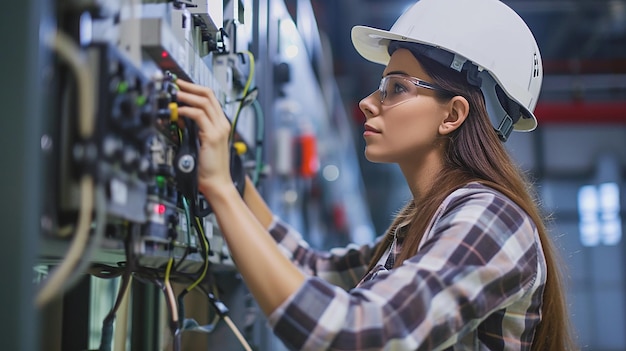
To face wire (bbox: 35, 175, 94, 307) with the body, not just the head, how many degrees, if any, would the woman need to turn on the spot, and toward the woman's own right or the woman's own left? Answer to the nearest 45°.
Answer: approximately 45° to the woman's own left

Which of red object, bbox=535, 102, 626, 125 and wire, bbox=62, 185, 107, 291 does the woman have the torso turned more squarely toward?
the wire

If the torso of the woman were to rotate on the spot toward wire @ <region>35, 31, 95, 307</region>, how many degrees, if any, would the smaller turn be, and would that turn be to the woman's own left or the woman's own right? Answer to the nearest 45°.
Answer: approximately 45° to the woman's own left

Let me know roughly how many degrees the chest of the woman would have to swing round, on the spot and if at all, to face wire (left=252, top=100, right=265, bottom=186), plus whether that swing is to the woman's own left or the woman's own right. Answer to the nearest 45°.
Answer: approximately 45° to the woman's own right

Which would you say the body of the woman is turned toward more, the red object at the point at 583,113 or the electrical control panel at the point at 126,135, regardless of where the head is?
the electrical control panel

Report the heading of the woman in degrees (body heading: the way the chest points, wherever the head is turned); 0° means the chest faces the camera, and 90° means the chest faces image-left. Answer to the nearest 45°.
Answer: approximately 90°

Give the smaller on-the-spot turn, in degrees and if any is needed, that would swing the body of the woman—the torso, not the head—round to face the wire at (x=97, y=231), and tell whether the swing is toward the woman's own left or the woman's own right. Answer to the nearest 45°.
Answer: approximately 45° to the woman's own left

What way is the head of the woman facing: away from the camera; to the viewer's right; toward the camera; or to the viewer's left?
to the viewer's left

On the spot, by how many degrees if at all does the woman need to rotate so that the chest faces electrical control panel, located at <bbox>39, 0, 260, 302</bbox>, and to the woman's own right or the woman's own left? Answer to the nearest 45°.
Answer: approximately 45° to the woman's own left

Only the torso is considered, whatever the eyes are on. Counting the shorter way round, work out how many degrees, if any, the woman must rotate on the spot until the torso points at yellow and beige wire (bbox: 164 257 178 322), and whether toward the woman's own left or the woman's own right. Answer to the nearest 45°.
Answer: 0° — they already face it
